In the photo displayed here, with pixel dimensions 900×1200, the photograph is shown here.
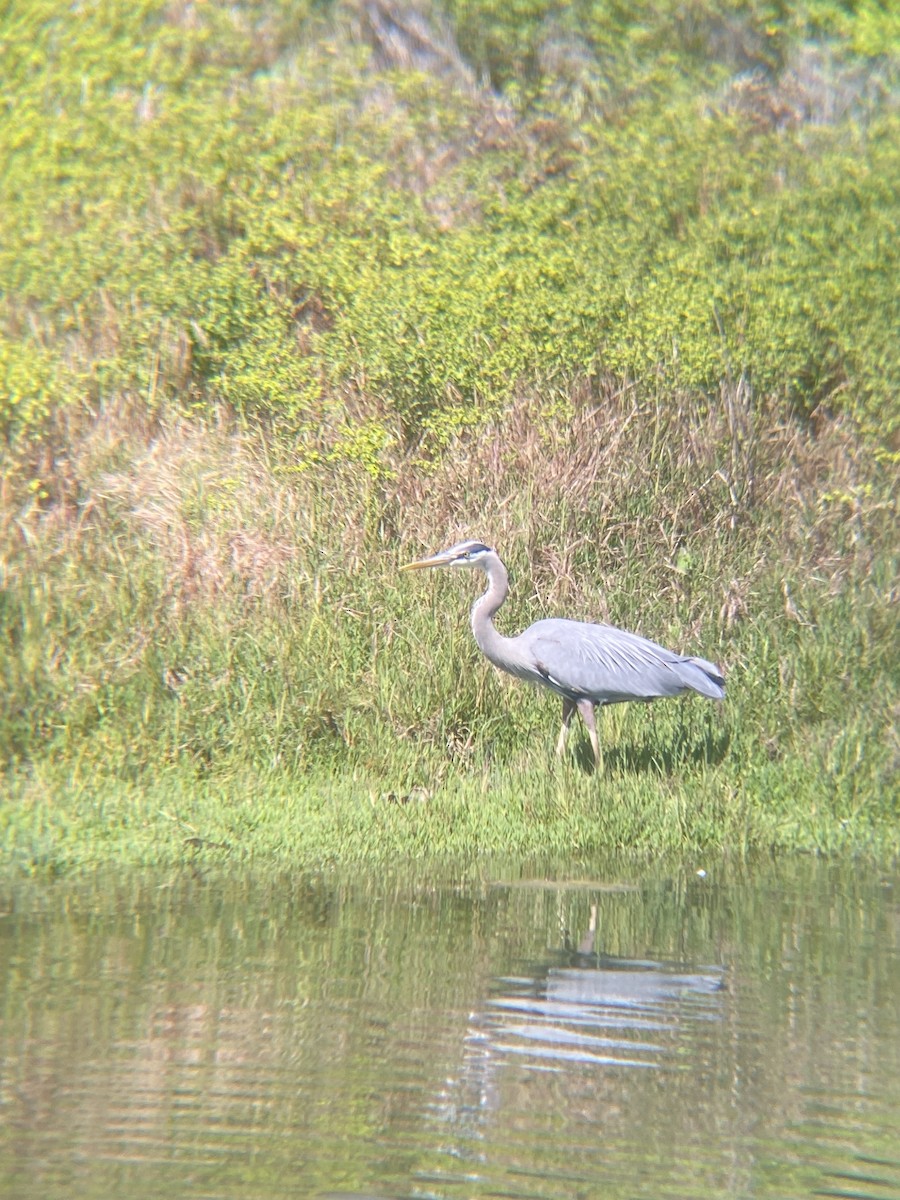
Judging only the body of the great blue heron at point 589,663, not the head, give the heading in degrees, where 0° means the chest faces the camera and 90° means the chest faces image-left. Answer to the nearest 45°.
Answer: approximately 90°
